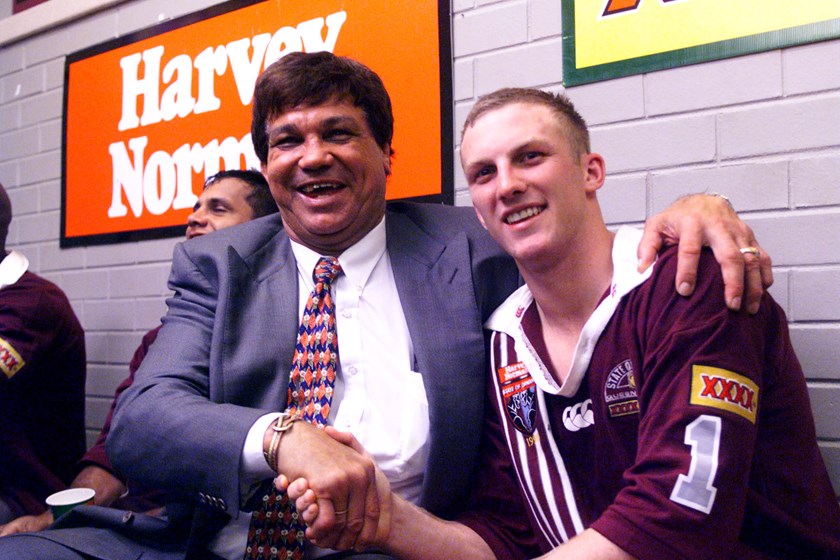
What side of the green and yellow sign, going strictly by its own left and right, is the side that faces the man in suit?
front

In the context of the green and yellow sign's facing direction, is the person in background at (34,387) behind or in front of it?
in front

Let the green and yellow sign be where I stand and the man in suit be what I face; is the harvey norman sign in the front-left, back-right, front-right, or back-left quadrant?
front-right

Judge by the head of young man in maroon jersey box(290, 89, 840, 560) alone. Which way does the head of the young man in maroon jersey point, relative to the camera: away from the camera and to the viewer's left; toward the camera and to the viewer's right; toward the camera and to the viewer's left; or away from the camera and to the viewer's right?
toward the camera and to the viewer's left

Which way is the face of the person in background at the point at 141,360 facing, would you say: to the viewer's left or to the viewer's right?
to the viewer's left

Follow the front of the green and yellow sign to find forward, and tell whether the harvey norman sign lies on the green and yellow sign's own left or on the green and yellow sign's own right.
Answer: on the green and yellow sign's own right

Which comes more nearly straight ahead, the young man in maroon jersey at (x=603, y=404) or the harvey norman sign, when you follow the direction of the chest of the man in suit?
the young man in maroon jersey

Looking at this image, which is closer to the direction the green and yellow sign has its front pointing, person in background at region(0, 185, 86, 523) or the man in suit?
the man in suit

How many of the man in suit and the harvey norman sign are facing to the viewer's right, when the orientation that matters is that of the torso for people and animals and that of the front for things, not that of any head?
0

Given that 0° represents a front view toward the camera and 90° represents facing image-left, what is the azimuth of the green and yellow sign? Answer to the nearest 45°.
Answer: approximately 45°

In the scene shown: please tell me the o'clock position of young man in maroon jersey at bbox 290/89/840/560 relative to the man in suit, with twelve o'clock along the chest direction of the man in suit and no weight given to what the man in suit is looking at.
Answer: The young man in maroon jersey is roughly at 10 o'clock from the man in suit.

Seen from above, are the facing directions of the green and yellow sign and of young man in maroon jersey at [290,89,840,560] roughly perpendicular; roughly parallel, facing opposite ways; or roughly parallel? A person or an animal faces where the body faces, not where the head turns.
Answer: roughly parallel

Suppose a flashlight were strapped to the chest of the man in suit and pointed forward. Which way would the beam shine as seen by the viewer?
toward the camera

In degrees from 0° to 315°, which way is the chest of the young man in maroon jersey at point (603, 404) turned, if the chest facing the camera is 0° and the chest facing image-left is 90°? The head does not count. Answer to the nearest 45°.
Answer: approximately 45°

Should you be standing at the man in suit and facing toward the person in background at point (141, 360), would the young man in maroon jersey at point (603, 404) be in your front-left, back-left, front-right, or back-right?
back-right

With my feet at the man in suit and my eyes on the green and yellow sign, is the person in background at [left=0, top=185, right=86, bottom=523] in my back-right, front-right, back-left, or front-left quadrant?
back-left

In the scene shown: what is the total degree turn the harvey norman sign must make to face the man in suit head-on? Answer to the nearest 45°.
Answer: approximately 45° to its left
